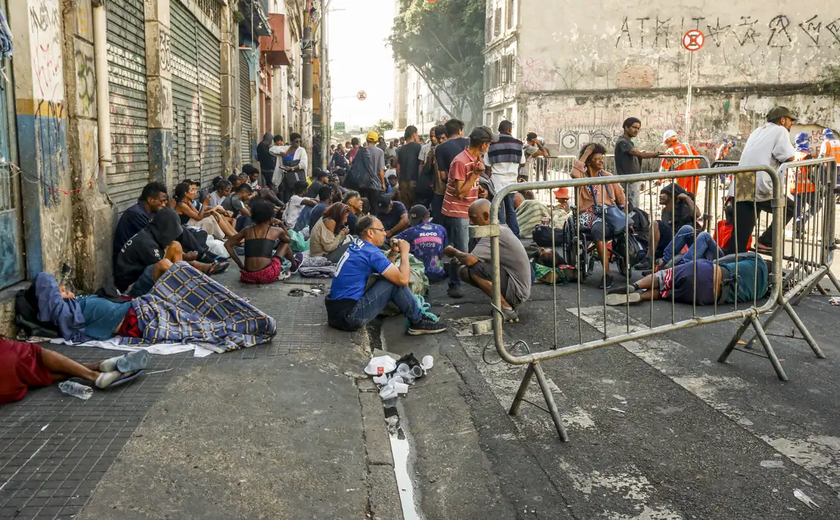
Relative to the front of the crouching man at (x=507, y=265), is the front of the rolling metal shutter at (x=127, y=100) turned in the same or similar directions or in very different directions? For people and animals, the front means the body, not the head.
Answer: very different directions

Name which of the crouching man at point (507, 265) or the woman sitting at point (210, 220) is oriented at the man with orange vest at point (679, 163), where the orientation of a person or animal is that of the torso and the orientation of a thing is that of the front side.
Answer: the woman sitting

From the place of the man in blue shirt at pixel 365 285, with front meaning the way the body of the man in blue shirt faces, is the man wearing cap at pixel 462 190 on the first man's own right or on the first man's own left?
on the first man's own left

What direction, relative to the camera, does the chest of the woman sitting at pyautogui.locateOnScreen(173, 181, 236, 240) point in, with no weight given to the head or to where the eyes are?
to the viewer's right

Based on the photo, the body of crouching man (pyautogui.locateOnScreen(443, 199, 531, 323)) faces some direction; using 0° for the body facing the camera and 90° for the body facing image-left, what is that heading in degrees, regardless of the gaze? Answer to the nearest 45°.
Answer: approximately 90°

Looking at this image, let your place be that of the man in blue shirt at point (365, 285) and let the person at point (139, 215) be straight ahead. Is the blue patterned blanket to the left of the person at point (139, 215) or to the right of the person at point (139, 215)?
left

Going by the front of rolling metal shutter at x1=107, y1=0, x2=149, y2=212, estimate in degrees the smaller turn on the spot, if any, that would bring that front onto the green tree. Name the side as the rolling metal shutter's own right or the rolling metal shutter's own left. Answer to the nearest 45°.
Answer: approximately 90° to the rolling metal shutter's own left

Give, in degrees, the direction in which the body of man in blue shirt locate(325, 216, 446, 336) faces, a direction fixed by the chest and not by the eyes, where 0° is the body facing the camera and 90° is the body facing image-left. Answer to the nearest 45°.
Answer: approximately 270°
